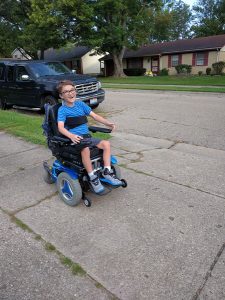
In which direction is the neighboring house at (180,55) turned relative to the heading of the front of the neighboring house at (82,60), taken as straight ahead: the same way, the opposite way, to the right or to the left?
the same way

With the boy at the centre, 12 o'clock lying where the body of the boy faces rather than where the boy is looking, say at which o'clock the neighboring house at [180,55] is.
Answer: The neighboring house is roughly at 8 o'clock from the boy.

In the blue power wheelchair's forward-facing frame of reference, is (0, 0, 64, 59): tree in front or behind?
behind

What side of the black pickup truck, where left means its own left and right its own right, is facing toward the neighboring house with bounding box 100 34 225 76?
left

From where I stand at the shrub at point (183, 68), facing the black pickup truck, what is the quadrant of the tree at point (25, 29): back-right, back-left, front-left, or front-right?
front-right

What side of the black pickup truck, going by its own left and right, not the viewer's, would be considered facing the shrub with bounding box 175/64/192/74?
left

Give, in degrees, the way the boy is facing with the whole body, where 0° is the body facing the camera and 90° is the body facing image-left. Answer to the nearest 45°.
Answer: approximately 315°

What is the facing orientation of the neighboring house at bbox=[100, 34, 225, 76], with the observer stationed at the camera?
facing the viewer and to the left of the viewer

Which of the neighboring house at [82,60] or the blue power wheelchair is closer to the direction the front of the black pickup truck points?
the blue power wheelchair

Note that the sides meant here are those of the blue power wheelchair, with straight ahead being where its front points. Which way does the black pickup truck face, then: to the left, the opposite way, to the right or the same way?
the same way

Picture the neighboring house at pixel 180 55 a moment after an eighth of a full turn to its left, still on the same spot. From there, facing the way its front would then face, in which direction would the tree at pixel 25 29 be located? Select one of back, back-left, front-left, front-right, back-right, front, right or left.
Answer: right

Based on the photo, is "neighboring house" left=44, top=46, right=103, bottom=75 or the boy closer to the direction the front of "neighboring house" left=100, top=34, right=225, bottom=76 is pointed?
the boy

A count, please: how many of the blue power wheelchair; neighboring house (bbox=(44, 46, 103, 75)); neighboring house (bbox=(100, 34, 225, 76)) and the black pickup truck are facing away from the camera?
0

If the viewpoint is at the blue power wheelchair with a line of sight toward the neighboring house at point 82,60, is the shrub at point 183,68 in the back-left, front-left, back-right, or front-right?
front-right

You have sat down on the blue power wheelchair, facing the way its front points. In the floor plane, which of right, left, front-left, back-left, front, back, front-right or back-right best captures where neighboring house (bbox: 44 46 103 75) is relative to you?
back-left

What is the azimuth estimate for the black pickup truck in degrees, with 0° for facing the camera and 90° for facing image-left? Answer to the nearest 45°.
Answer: approximately 315°

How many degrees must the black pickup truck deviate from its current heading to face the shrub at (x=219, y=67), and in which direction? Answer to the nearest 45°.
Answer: approximately 90° to its left

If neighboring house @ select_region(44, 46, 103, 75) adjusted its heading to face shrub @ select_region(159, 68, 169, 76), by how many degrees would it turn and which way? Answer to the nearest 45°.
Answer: approximately 90° to its left

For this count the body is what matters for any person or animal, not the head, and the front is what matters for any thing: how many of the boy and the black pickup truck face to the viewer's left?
0
